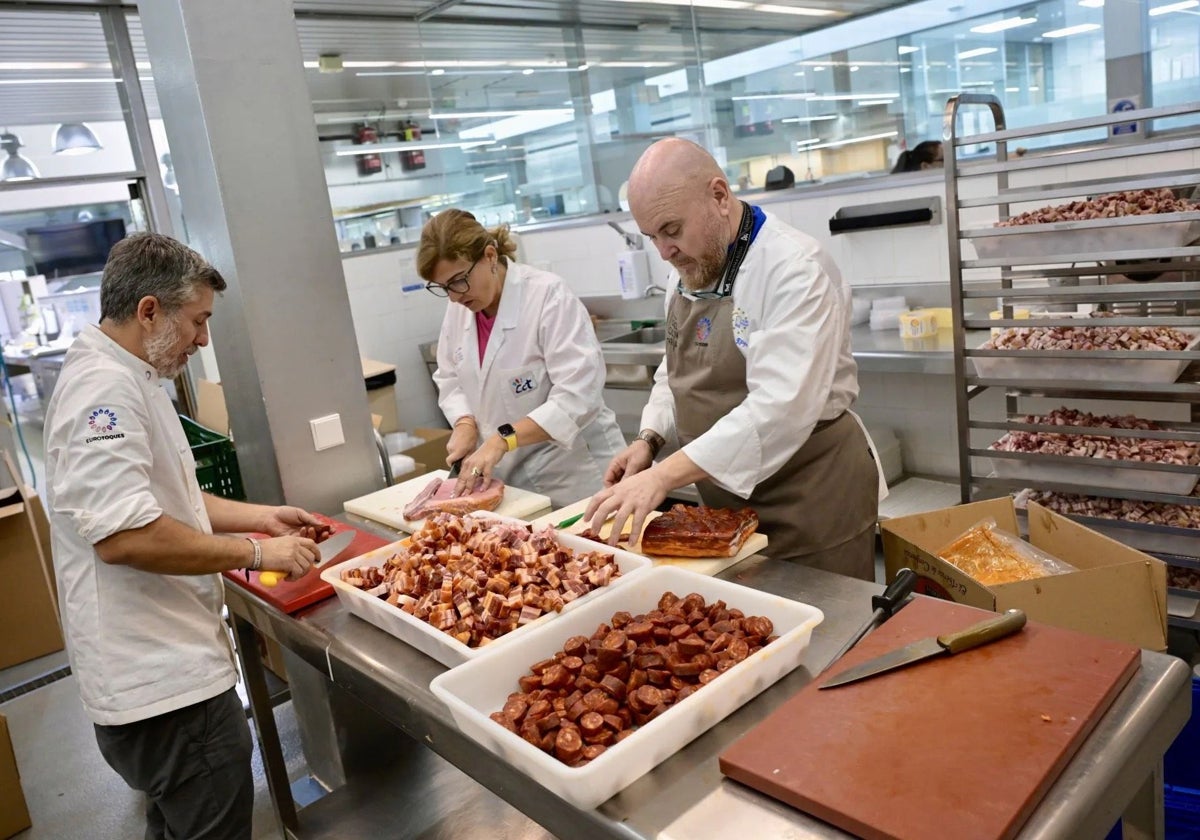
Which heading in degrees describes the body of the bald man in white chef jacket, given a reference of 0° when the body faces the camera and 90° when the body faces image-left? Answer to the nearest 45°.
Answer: approximately 45°

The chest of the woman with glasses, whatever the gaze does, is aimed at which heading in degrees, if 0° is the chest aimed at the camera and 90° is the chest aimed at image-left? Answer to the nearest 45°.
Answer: approximately 45°

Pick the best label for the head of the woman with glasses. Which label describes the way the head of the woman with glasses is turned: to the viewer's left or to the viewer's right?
to the viewer's left

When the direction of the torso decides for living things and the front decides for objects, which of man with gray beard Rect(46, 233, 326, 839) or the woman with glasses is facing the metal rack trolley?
the man with gray beard

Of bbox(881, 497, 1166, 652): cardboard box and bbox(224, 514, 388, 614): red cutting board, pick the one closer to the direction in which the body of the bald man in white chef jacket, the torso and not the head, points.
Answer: the red cutting board

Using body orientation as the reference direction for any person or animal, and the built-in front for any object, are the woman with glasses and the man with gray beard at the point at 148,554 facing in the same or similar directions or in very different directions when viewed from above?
very different directions

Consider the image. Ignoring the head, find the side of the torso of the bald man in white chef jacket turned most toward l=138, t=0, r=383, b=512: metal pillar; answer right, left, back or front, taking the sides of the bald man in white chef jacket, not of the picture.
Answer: right

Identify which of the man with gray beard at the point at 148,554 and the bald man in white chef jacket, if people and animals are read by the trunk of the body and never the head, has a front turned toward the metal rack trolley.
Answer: the man with gray beard

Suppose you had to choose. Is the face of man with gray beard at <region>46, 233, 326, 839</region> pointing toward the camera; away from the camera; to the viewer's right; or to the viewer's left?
to the viewer's right

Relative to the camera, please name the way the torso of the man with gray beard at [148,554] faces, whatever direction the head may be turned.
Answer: to the viewer's right

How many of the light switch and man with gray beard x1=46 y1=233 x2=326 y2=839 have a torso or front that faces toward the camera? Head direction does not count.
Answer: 1

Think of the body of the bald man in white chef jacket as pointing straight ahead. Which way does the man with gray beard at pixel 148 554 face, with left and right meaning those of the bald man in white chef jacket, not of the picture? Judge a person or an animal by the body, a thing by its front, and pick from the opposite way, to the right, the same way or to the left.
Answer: the opposite way
